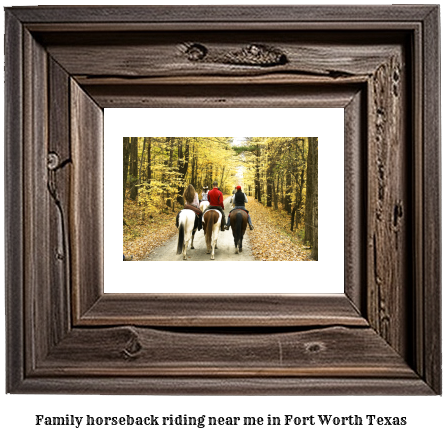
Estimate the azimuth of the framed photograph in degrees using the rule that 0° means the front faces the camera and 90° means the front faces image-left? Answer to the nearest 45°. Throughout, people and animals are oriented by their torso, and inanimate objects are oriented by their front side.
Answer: approximately 0°
